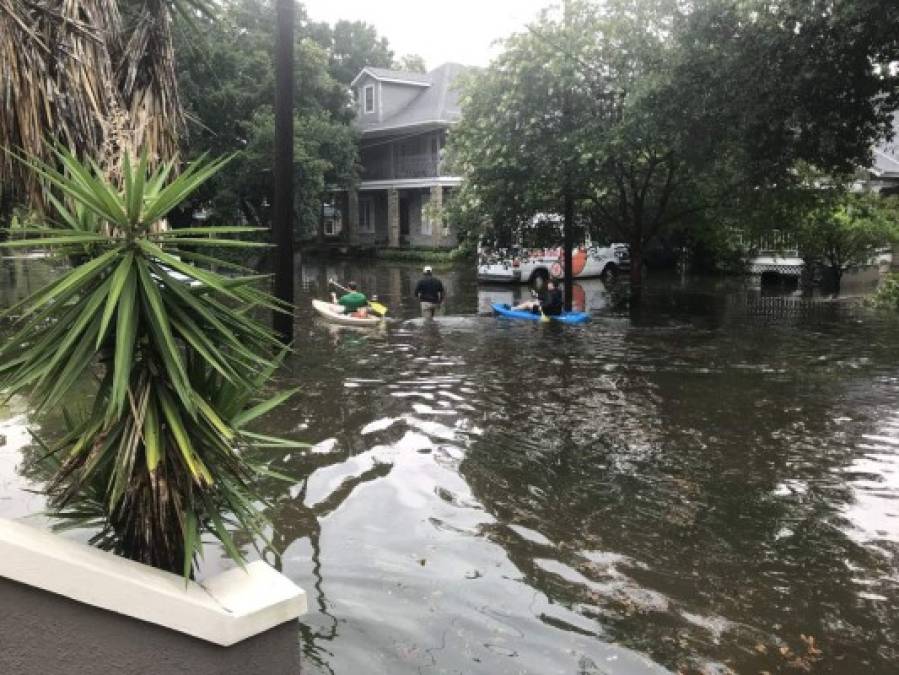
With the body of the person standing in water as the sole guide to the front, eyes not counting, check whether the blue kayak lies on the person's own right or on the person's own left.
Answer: on the person's own right

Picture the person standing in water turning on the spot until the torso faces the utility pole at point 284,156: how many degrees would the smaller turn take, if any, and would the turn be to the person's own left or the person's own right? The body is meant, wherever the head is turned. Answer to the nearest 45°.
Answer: approximately 180°

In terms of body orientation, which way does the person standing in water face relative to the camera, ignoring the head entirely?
away from the camera

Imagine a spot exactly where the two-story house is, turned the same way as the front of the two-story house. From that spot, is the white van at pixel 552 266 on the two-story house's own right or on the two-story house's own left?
on the two-story house's own left

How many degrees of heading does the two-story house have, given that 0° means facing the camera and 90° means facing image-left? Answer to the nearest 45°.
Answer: approximately 45°

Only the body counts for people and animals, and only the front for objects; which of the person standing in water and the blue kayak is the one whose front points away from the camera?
the person standing in water

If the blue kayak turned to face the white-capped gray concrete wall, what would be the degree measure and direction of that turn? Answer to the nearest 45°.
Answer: approximately 90° to its left

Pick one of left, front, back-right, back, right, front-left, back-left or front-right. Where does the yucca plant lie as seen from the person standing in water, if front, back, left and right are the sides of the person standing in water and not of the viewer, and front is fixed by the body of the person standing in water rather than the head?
back

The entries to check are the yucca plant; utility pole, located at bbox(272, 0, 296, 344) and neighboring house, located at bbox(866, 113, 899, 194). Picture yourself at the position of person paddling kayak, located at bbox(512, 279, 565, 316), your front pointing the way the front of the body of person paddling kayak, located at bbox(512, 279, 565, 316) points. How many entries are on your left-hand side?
2

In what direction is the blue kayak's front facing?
to the viewer's left
